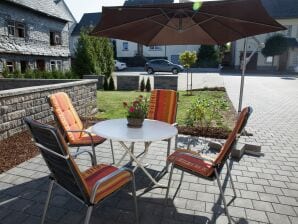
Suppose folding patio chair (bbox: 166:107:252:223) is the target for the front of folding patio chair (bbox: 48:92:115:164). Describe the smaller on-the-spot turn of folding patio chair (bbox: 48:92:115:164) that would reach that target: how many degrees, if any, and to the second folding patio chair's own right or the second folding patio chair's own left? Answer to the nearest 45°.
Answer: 0° — it already faces it

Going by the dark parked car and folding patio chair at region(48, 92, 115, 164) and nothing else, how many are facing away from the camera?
0

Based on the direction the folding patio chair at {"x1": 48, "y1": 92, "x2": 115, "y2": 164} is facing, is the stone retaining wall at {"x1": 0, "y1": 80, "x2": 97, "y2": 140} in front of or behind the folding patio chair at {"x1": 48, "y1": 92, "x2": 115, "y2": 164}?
behind

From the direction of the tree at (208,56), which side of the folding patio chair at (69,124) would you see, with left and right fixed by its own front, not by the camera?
left

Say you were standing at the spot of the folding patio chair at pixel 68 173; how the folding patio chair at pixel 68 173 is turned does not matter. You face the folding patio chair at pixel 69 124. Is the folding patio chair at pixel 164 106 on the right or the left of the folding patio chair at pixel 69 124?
right

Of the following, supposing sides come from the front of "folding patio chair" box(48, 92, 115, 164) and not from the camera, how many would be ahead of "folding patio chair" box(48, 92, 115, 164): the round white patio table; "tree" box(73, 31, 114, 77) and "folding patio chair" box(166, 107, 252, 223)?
2

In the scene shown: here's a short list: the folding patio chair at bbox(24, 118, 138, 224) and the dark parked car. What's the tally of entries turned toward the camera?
0

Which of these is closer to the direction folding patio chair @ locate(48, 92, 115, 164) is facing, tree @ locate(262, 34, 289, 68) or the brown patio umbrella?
the brown patio umbrella

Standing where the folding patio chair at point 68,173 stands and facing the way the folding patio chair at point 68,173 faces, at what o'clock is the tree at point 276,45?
The tree is roughly at 12 o'clock from the folding patio chair.

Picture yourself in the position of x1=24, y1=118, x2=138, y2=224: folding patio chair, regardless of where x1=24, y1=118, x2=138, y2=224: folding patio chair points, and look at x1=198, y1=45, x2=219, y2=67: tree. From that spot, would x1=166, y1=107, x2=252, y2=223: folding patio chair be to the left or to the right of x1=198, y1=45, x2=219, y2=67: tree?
right

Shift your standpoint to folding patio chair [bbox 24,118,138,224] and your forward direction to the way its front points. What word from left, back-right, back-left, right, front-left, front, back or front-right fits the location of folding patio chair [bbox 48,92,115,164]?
front-left

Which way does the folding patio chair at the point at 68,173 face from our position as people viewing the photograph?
facing away from the viewer and to the right of the viewer
